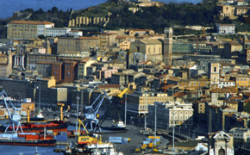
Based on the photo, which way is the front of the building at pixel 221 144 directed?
toward the camera
